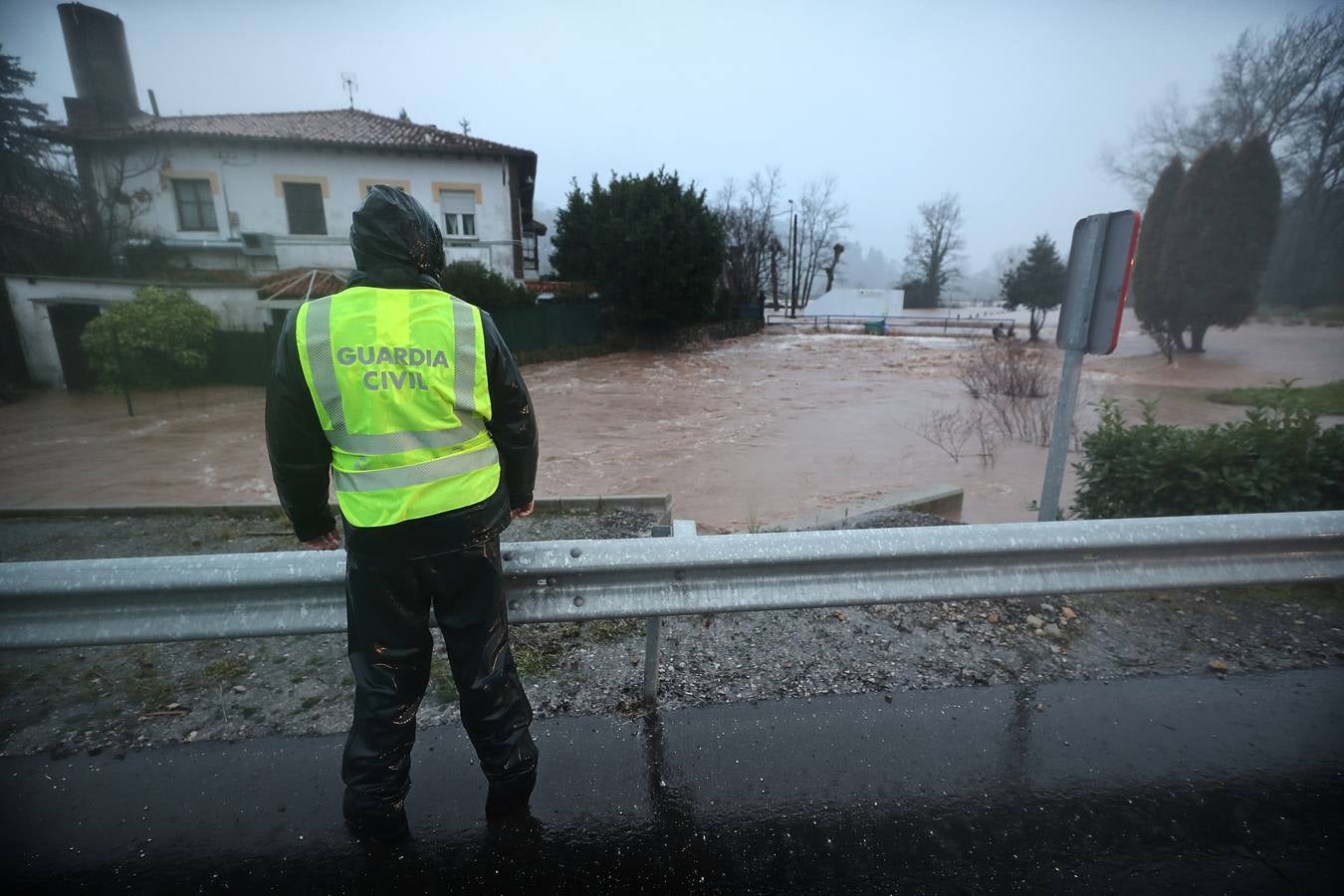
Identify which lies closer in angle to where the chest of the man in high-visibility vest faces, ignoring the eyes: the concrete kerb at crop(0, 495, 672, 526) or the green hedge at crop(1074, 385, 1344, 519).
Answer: the concrete kerb

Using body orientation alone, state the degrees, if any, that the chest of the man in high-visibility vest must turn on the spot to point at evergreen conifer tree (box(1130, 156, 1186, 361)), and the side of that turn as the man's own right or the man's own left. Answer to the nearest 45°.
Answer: approximately 45° to the man's own right

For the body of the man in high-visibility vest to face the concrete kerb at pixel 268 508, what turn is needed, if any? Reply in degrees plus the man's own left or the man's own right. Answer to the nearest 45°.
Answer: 0° — they already face it

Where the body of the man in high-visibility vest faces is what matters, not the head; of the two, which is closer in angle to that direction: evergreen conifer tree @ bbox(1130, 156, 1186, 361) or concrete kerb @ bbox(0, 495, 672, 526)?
the concrete kerb

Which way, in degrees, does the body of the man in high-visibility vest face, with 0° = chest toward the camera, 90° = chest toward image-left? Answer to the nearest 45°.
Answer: approximately 180°

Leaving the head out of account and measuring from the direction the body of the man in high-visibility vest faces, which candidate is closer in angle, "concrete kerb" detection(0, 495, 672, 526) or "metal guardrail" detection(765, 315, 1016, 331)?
the concrete kerb

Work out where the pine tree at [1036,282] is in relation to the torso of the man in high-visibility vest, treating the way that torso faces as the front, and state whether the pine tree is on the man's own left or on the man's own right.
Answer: on the man's own right

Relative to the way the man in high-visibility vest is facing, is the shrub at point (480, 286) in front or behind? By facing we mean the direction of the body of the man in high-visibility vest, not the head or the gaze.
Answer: in front

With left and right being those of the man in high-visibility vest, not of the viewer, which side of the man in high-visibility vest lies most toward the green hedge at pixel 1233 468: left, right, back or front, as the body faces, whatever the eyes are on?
right

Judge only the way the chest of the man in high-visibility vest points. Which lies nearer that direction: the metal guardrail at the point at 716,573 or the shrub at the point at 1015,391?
the shrub

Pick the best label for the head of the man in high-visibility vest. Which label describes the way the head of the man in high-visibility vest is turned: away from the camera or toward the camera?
away from the camera

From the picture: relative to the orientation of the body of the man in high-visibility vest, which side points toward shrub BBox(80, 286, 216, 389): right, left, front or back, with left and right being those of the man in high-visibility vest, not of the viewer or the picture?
front

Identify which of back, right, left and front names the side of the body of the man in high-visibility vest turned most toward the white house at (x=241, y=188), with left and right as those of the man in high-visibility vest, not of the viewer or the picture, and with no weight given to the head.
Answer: front

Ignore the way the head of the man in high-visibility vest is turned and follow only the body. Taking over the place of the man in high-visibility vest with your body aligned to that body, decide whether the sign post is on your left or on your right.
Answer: on your right
